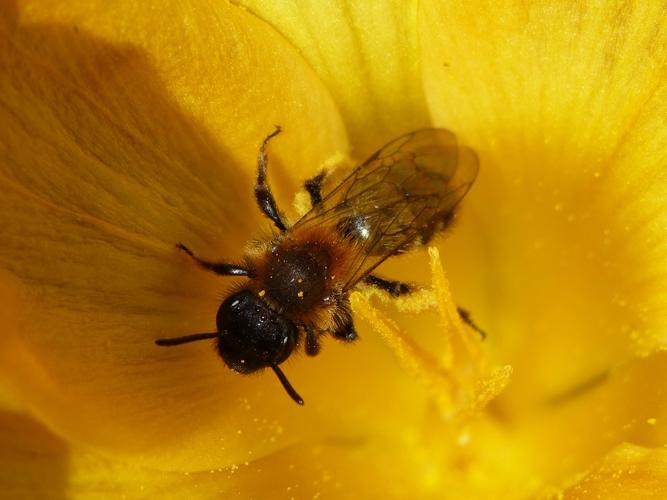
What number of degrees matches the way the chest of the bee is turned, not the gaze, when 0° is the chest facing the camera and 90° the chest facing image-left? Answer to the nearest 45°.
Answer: approximately 45°
